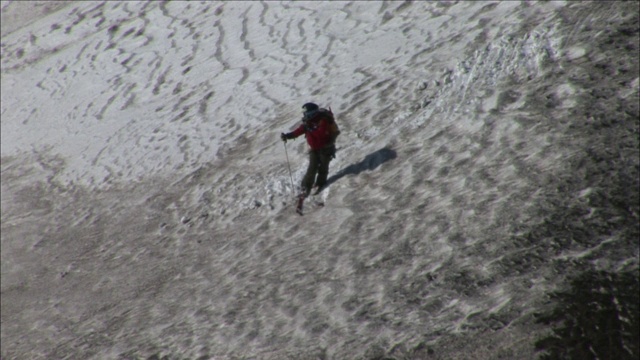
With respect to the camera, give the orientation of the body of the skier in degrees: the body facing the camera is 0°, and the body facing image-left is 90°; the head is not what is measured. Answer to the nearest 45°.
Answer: approximately 45°
